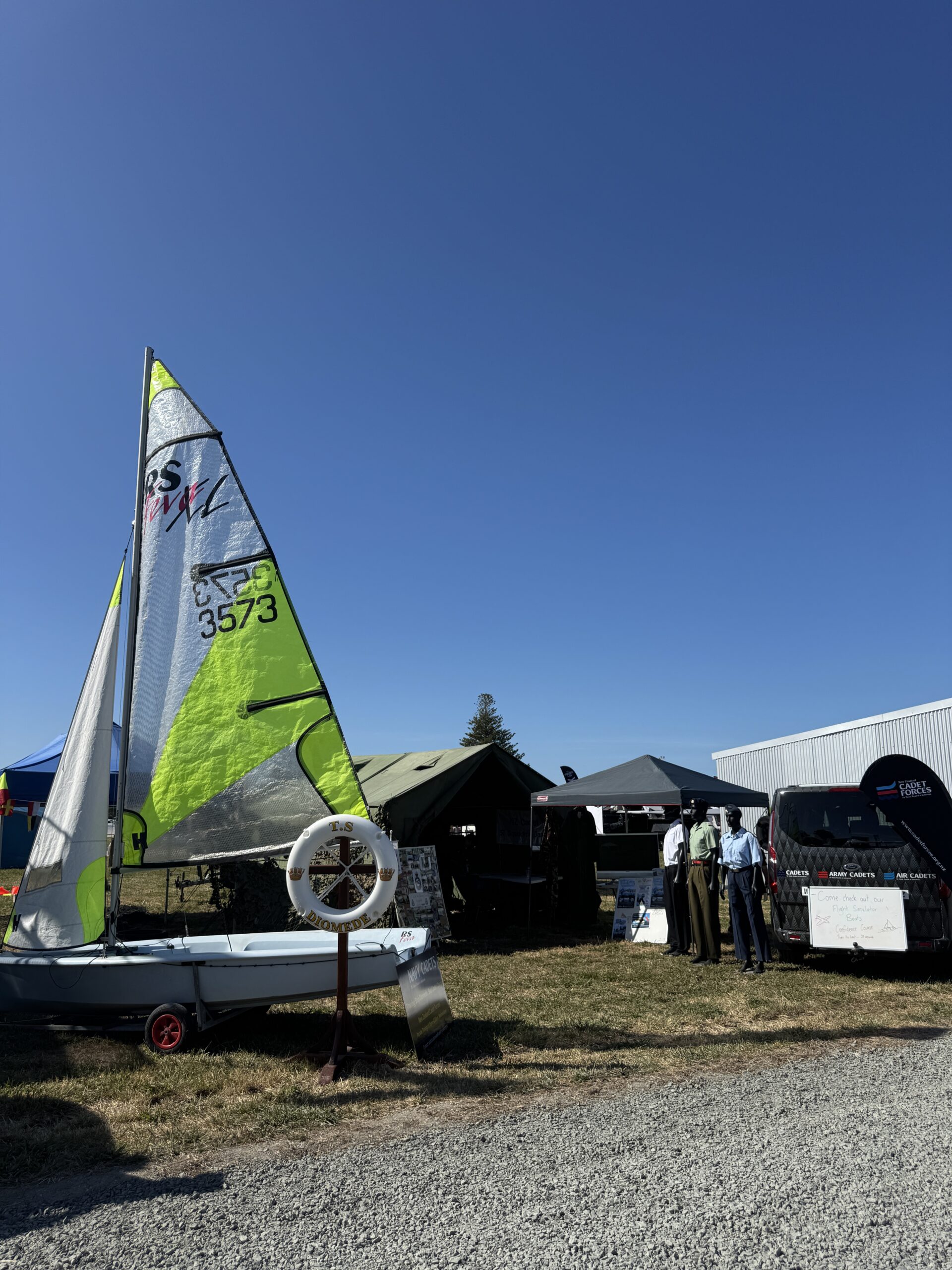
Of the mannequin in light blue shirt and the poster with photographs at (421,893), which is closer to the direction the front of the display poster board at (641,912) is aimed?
the mannequin in light blue shirt

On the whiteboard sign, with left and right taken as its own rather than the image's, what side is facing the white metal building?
back

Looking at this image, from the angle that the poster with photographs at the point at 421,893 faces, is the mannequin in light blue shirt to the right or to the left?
on its left

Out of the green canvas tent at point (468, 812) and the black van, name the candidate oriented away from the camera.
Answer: the black van

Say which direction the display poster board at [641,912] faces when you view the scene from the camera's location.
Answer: facing the viewer

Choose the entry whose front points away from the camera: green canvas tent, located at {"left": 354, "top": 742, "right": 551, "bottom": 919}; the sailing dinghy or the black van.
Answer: the black van

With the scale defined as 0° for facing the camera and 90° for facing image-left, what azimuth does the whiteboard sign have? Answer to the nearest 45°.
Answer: approximately 0°

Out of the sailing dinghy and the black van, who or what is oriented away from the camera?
the black van

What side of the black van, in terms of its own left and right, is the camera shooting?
back

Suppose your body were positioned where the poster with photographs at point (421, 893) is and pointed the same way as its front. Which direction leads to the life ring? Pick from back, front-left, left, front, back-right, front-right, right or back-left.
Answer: front

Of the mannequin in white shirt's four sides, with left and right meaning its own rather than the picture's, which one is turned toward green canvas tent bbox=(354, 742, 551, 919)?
right

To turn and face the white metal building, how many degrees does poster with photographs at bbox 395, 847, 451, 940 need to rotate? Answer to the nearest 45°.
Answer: approximately 135° to its left
